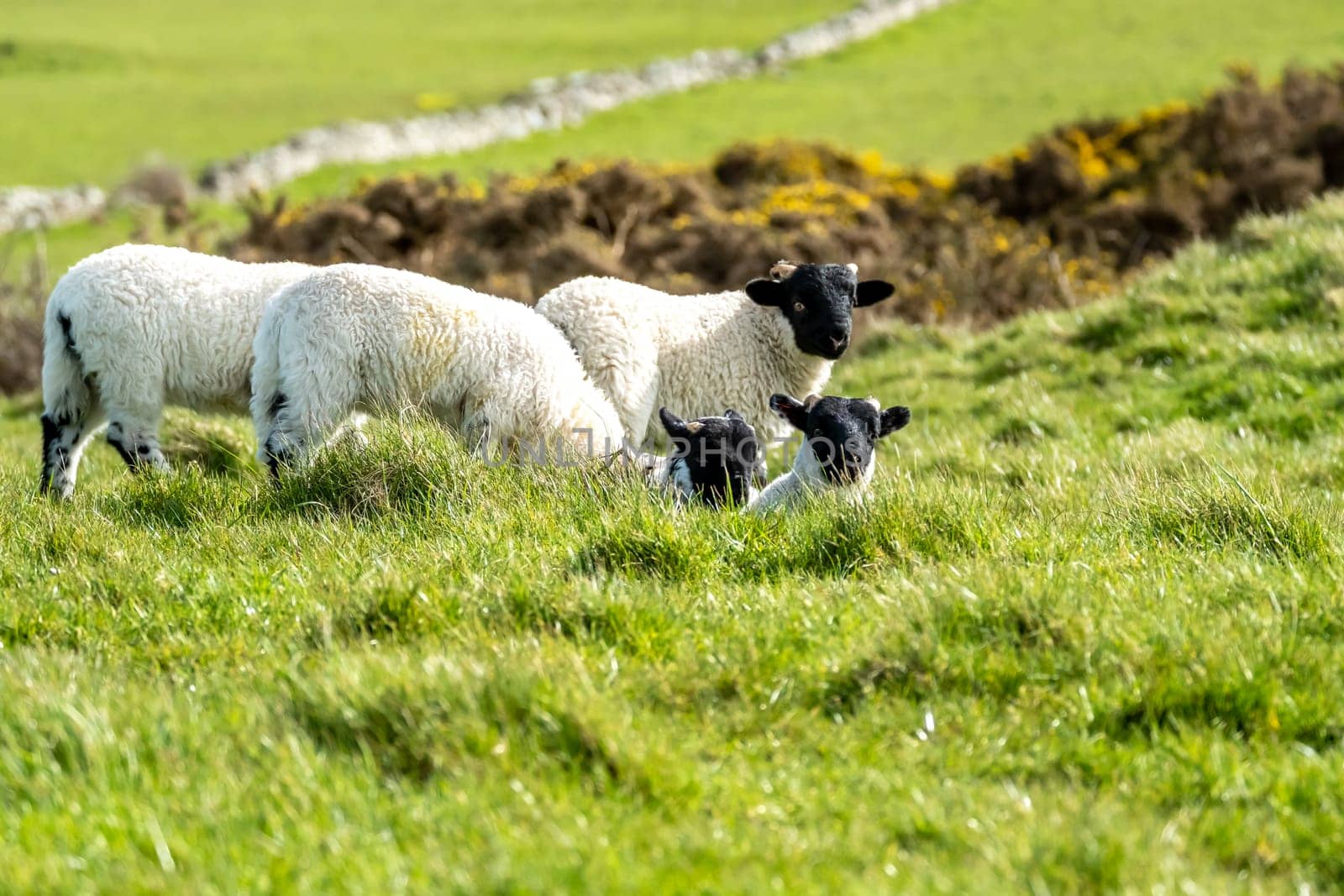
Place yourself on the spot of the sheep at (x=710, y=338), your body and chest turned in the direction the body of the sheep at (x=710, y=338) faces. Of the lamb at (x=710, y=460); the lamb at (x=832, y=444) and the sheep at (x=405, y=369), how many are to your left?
0

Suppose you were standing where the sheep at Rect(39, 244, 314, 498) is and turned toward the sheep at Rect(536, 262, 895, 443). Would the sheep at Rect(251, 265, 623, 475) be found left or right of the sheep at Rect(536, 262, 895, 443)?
right

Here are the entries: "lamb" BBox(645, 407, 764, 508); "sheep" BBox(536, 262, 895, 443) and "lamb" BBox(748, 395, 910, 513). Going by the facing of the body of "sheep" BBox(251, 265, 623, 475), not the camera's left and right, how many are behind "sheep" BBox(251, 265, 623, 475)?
0

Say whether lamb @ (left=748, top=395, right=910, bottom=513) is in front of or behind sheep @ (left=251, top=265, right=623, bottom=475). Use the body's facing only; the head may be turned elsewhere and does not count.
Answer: in front

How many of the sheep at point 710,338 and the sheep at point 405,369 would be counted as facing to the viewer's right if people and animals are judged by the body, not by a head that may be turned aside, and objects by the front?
2

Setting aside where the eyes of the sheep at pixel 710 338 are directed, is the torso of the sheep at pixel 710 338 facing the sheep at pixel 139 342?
no

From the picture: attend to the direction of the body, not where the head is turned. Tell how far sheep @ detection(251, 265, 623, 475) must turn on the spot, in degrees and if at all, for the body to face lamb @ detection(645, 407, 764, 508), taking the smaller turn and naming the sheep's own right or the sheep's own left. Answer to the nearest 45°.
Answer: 0° — it already faces it

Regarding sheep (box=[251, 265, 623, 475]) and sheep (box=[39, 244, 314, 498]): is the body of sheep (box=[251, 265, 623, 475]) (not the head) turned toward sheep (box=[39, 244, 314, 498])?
no

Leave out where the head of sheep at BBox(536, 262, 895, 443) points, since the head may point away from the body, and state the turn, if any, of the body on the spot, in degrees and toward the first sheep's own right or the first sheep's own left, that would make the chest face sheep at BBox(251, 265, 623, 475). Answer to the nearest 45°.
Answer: approximately 135° to the first sheep's own right

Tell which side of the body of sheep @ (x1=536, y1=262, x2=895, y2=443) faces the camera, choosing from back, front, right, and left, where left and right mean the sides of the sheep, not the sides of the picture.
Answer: right

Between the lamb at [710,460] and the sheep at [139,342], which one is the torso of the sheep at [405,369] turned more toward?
the lamb

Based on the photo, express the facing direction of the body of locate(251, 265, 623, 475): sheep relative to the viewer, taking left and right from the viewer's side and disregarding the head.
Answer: facing to the right of the viewer

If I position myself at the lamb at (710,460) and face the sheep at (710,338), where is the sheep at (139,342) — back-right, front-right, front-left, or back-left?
front-left

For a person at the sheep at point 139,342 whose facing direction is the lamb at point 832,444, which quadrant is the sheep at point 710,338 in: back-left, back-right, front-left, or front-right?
front-left
